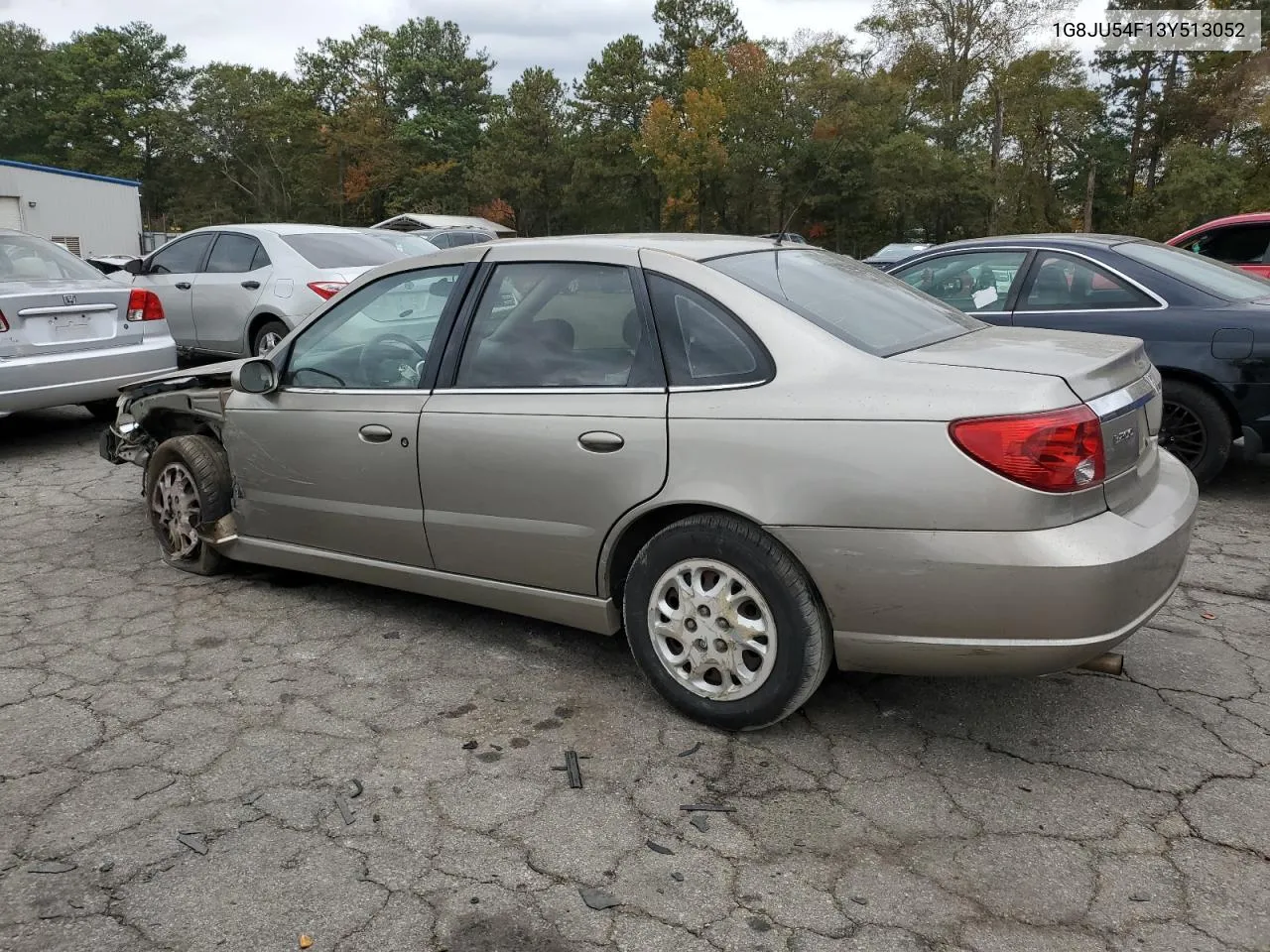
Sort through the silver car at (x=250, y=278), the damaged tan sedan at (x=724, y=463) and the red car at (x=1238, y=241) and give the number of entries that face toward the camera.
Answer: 0

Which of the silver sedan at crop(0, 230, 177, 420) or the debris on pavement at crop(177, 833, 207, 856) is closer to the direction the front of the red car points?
the silver sedan

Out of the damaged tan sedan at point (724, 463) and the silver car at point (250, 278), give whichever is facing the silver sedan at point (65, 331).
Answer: the damaged tan sedan

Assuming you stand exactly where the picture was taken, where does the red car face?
facing to the left of the viewer

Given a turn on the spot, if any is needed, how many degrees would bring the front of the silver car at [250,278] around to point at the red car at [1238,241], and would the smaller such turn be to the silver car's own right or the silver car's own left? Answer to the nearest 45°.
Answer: approximately 180°

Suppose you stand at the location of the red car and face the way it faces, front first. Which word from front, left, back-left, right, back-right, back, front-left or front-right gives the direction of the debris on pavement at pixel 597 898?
left

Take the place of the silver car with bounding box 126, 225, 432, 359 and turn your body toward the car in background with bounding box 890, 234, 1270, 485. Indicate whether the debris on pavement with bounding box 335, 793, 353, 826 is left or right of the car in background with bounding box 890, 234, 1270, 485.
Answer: right

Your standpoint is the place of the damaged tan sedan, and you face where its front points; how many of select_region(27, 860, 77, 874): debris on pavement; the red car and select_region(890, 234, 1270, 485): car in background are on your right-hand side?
2

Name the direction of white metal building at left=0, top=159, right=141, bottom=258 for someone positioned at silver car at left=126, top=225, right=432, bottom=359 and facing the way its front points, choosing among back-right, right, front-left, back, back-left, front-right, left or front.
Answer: front-right

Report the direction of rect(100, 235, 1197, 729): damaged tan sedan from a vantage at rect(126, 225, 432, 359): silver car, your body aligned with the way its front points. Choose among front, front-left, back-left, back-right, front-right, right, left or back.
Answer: back-left

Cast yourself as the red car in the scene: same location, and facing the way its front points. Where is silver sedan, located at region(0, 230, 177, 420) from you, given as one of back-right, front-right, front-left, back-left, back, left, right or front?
front-left

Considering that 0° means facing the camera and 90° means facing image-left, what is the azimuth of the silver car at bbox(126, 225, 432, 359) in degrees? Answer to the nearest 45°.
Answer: approximately 135°

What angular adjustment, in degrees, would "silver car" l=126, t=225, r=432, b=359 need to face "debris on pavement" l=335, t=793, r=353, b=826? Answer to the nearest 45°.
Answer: approximately 135° to its left
